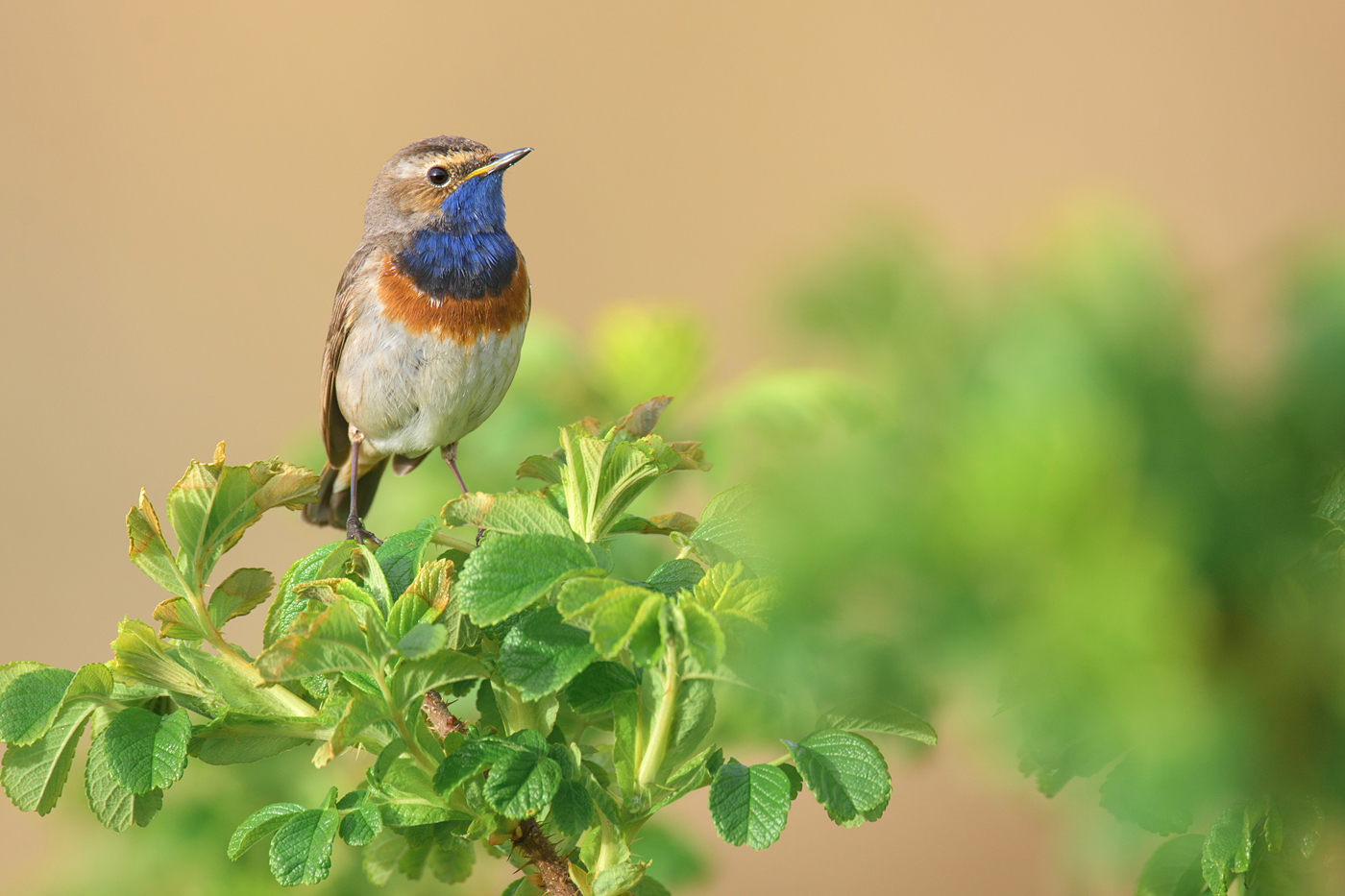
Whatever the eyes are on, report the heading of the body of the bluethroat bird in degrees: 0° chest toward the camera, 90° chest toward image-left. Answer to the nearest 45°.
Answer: approximately 315°
